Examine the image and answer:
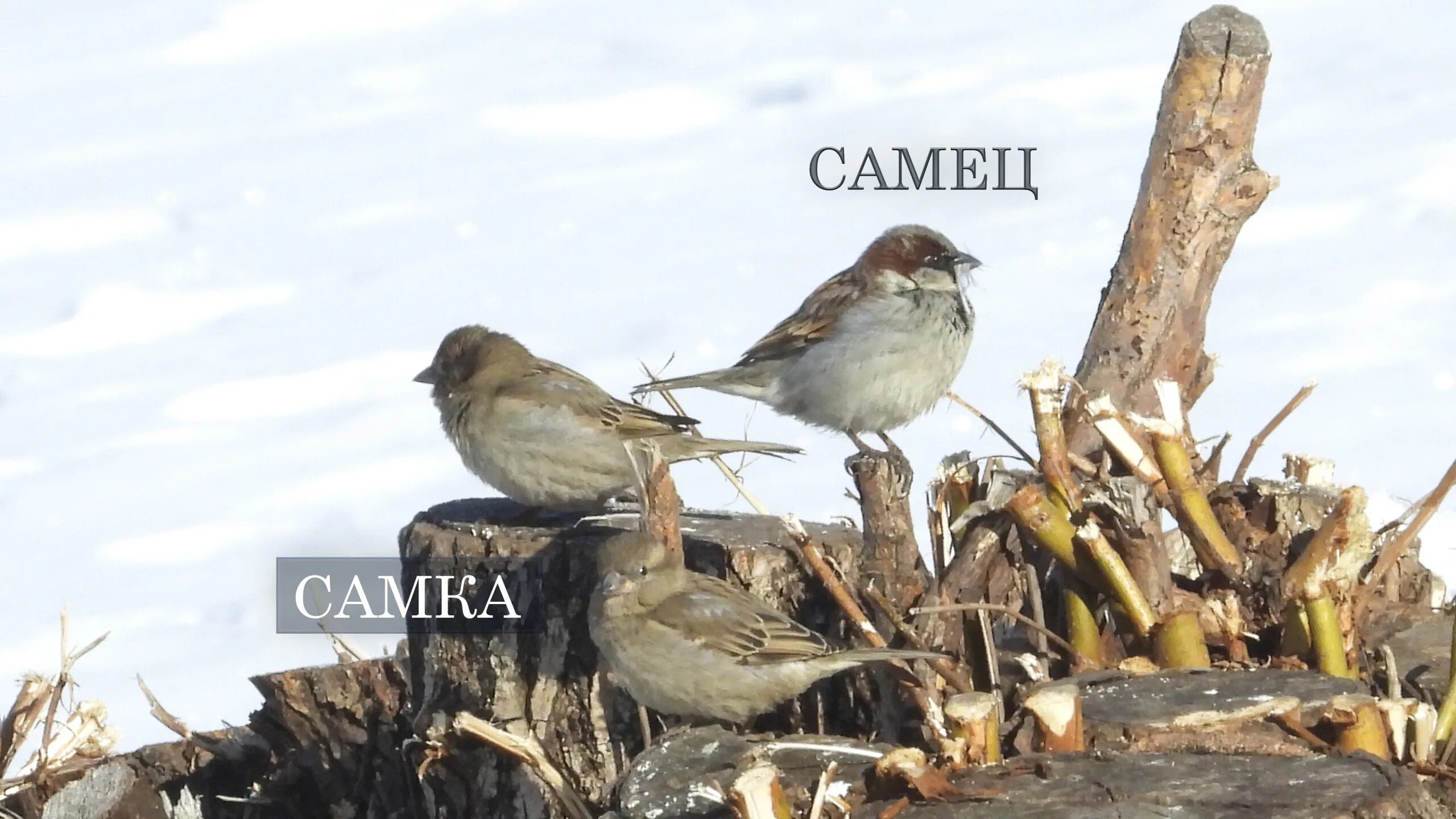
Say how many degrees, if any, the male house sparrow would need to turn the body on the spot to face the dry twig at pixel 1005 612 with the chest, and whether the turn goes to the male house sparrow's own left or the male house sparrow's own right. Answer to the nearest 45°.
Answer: approximately 90° to the male house sparrow's own right

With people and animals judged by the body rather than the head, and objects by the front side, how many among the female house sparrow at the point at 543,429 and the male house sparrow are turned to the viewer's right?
1

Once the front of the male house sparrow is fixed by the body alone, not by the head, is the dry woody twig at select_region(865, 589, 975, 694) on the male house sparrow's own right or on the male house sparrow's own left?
on the male house sparrow's own right

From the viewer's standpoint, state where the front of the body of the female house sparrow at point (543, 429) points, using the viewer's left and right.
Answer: facing to the left of the viewer

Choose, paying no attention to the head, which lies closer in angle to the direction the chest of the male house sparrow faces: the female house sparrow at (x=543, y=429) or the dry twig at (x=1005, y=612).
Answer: the dry twig

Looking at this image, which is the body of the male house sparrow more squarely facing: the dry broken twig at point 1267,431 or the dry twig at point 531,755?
the dry broken twig

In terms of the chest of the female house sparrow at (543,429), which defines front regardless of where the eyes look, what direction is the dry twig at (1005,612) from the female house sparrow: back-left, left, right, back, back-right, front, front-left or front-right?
back-left

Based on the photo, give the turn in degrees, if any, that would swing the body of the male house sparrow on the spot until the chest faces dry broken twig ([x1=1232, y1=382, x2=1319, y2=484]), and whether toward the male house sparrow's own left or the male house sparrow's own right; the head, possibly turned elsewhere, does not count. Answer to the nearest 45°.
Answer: approximately 45° to the male house sparrow's own right

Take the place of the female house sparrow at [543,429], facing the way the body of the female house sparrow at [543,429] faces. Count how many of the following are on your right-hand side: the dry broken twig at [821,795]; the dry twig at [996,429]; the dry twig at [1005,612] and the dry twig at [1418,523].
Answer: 0

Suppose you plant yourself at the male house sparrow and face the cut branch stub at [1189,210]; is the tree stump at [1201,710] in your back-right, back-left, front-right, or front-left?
front-right

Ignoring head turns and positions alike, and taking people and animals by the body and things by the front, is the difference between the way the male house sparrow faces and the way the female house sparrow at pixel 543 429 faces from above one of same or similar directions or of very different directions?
very different directions

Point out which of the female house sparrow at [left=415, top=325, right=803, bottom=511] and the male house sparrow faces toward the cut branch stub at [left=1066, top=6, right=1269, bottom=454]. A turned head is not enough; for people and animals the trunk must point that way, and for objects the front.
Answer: the male house sparrow

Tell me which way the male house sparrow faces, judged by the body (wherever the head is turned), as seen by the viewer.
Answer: to the viewer's right

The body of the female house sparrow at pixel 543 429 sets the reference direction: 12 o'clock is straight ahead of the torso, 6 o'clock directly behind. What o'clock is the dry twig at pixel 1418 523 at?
The dry twig is roughly at 7 o'clock from the female house sparrow.

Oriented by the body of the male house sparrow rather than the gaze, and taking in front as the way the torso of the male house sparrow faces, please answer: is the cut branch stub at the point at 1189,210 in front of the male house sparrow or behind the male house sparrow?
in front
